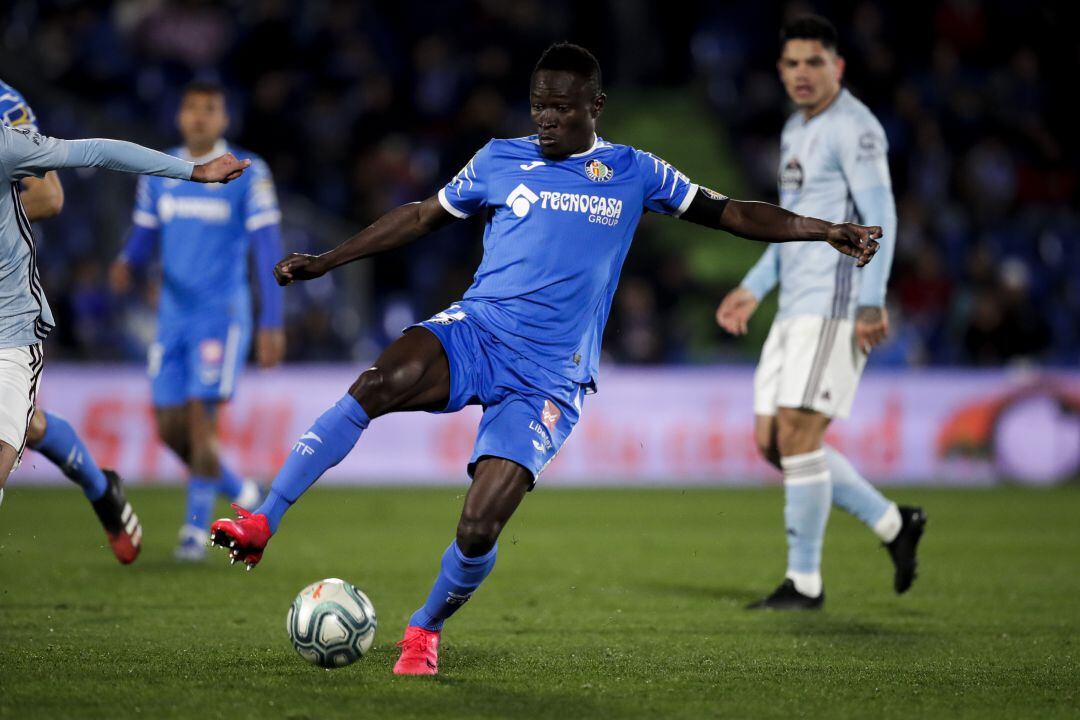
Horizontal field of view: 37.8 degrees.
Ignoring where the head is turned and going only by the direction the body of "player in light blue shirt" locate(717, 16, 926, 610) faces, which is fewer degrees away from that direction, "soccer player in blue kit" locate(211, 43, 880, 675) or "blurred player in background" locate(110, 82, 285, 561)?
the soccer player in blue kit

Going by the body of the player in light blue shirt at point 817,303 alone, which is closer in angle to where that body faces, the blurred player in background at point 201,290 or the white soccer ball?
the white soccer ball

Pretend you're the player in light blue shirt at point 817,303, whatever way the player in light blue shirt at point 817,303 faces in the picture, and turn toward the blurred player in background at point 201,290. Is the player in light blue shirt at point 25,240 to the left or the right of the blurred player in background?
left

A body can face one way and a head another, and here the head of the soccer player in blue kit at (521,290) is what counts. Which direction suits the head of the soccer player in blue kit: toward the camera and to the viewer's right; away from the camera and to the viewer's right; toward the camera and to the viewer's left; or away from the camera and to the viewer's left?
toward the camera and to the viewer's left

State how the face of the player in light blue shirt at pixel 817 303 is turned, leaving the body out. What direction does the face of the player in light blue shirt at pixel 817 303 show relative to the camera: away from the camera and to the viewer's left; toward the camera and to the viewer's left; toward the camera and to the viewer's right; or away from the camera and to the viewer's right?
toward the camera and to the viewer's left

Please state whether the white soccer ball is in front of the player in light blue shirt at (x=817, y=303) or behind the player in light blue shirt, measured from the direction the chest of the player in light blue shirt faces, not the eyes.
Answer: in front

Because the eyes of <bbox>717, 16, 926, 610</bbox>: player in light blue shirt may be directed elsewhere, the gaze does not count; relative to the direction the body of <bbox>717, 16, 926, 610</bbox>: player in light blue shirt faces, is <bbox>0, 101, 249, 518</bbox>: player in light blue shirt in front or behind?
in front

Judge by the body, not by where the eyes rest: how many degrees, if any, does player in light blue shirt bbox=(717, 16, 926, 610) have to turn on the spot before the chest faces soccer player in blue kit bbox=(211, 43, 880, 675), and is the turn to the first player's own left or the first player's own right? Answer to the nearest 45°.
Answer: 0° — they already face them
